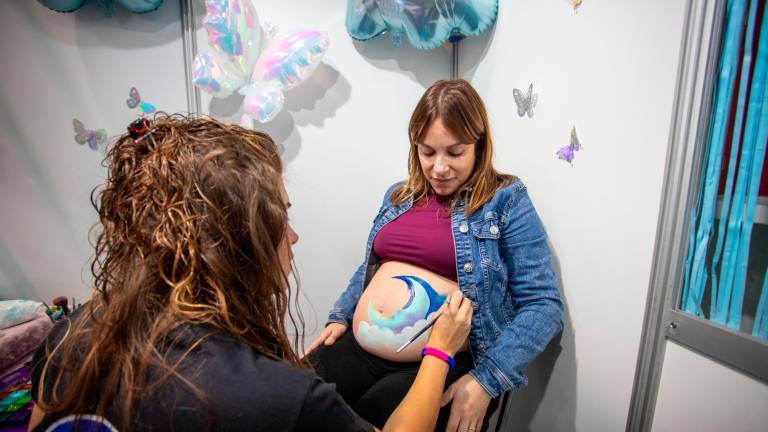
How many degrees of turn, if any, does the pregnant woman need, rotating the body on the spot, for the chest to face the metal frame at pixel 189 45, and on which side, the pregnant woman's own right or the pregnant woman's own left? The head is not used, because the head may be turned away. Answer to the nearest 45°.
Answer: approximately 90° to the pregnant woman's own right

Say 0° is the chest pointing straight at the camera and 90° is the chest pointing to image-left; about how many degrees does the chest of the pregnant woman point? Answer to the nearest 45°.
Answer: approximately 45°

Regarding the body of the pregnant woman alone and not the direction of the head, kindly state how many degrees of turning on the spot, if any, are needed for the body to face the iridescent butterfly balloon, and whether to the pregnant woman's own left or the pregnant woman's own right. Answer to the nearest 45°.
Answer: approximately 90° to the pregnant woman's own right

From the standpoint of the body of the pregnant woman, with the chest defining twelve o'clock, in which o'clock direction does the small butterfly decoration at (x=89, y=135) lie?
The small butterfly decoration is roughly at 2 o'clock from the pregnant woman.

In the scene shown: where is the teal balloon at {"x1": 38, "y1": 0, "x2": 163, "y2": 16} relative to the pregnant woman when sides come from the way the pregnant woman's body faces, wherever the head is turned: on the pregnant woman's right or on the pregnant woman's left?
on the pregnant woman's right

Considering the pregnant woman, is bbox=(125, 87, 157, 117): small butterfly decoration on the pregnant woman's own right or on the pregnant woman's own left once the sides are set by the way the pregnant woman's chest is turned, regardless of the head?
on the pregnant woman's own right
